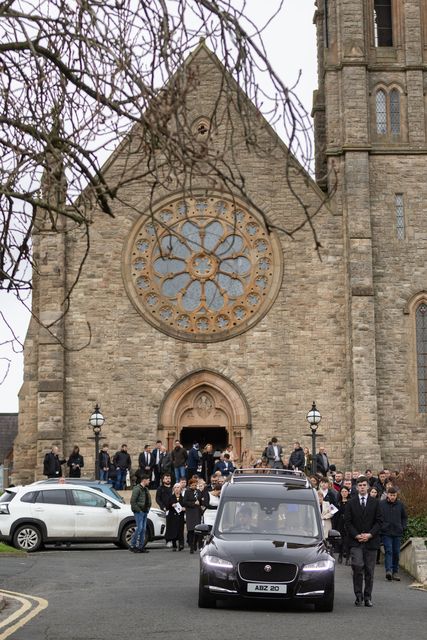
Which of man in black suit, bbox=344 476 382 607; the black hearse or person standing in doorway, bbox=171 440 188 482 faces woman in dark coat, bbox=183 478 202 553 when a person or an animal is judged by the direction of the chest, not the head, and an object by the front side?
the person standing in doorway

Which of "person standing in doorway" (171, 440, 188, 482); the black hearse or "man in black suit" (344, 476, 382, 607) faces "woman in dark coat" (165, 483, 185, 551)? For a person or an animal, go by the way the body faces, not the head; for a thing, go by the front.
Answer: the person standing in doorway

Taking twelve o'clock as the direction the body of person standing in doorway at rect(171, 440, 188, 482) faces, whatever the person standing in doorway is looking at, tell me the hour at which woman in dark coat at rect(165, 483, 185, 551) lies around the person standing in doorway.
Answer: The woman in dark coat is roughly at 12 o'clock from the person standing in doorway.

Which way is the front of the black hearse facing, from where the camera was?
facing the viewer

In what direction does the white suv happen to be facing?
to the viewer's right

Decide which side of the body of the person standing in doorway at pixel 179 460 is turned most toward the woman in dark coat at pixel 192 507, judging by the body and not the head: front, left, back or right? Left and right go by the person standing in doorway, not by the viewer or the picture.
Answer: front

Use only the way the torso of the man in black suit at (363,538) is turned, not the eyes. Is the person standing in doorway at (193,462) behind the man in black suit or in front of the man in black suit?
behind

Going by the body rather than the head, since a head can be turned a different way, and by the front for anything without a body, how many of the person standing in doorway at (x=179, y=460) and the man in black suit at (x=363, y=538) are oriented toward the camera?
2

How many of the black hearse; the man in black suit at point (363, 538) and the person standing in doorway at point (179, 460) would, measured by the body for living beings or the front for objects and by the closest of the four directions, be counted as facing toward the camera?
3

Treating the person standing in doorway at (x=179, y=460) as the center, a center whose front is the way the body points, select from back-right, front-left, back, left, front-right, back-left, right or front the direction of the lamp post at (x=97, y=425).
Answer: right

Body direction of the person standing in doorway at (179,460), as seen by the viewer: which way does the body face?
toward the camera

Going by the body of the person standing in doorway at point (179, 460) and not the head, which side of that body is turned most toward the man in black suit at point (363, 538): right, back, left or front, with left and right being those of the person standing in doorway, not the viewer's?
front

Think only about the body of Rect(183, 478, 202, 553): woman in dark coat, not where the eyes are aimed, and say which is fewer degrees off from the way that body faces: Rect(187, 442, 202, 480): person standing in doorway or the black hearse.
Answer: the black hearse

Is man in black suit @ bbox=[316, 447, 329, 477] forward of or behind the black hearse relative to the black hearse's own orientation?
behind
